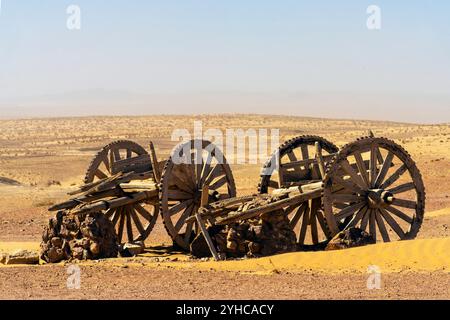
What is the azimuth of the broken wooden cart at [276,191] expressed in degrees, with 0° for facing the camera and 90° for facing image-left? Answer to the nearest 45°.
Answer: approximately 45°
